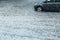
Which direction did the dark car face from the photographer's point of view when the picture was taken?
facing to the left of the viewer
